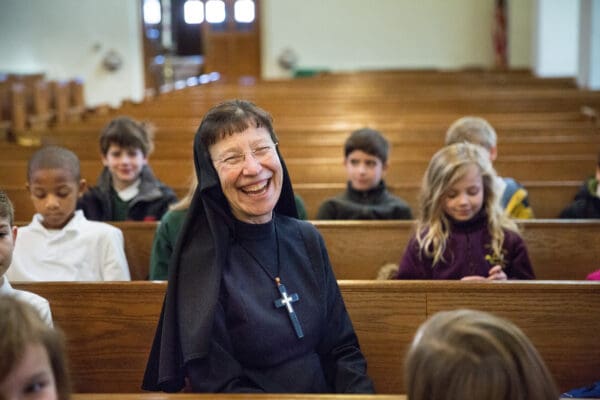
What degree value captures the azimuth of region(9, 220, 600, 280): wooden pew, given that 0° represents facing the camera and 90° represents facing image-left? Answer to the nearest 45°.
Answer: approximately 0°

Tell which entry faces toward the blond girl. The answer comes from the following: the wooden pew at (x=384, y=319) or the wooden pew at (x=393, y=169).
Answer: the wooden pew at (x=393, y=169)

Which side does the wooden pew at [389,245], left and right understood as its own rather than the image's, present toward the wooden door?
back

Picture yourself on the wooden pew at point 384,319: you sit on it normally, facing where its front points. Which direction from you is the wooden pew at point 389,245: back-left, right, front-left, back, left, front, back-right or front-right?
back

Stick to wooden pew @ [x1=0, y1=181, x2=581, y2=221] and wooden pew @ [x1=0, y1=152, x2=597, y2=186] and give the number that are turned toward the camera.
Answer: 2

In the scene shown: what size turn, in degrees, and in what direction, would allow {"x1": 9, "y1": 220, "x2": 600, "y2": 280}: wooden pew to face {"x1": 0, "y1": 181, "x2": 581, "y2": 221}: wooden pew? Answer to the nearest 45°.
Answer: approximately 180°

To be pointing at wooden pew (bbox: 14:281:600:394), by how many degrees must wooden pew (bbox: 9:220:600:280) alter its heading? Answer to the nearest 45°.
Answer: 0° — it already faces it

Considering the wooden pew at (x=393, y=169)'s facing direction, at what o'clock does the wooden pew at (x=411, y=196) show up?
the wooden pew at (x=411, y=196) is roughly at 12 o'clock from the wooden pew at (x=393, y=169).

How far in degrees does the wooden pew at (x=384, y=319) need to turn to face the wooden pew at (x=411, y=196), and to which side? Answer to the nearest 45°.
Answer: approximately 180°

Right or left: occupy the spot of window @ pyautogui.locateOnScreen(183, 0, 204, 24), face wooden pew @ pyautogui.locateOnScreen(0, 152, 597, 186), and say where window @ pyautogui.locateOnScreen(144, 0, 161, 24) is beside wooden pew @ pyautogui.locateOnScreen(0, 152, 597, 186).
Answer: right

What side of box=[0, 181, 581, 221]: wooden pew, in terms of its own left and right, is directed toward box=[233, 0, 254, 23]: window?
back

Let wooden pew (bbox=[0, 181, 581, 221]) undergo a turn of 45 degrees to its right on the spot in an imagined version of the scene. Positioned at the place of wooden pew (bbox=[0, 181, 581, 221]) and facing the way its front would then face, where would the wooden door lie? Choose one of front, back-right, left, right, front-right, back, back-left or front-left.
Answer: back-right

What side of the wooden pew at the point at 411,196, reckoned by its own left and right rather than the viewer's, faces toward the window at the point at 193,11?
back
